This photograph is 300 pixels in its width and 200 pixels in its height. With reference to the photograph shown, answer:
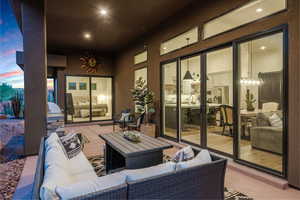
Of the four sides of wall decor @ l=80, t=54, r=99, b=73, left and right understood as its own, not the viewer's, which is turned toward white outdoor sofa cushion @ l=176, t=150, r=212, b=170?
front

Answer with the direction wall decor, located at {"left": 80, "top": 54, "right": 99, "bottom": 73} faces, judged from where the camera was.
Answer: facing the viewer

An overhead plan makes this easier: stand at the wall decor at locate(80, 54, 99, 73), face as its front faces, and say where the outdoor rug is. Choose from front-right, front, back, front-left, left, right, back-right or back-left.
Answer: front

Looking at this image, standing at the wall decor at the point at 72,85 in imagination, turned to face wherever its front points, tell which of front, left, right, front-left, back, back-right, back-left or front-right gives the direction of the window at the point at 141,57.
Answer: front-left

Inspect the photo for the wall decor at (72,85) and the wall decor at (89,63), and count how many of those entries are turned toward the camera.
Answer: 2

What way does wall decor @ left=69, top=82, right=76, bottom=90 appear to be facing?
toward the camera

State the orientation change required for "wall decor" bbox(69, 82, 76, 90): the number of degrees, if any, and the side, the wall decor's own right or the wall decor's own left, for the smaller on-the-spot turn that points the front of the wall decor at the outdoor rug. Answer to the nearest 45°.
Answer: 0° — it already faces it

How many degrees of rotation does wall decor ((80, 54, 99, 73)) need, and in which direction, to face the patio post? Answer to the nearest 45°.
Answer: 0° — it already faces it

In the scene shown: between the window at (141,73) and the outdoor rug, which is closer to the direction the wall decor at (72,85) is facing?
the outdoor rug

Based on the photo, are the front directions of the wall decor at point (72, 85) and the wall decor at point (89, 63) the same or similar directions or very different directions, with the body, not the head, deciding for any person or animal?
same or similar directions

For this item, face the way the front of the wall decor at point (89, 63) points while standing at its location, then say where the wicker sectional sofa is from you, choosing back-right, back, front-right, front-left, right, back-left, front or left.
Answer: front

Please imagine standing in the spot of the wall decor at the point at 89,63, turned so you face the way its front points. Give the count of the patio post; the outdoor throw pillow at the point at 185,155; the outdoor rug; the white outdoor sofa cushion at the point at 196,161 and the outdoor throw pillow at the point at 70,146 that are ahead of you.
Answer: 5

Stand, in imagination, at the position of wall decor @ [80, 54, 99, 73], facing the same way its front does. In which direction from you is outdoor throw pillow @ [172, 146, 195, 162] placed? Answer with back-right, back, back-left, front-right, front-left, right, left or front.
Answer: front
